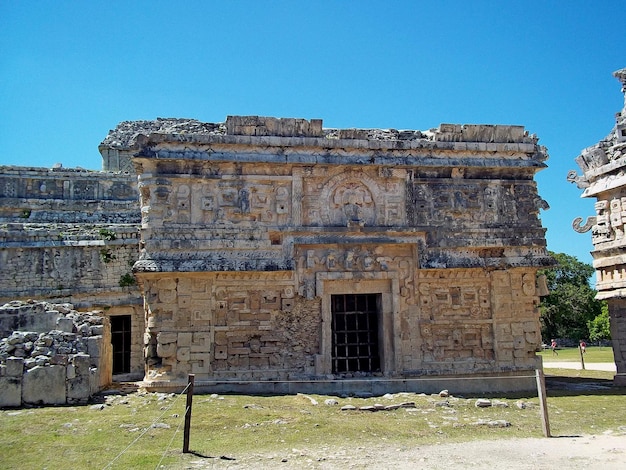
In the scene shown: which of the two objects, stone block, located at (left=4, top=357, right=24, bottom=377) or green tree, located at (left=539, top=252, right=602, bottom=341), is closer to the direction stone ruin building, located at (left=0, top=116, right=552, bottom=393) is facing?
the stone block

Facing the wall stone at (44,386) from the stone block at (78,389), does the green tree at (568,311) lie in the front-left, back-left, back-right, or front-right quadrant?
back-right

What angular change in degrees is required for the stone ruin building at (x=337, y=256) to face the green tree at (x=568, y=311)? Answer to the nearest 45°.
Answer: approximately 135° to its left

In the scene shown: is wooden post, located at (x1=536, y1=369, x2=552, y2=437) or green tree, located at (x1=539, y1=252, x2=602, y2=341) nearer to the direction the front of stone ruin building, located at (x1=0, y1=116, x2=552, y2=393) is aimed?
the wooden post

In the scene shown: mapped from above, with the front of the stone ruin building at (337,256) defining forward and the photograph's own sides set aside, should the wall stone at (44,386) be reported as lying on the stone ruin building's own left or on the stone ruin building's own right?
on the stone ruin building's own right

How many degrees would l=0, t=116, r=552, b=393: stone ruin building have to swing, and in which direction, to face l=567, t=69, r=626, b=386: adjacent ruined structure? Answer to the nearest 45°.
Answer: approximately 90° to its left

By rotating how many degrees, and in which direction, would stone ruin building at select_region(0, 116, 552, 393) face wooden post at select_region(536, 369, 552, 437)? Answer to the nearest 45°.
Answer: approximately 45° to its left

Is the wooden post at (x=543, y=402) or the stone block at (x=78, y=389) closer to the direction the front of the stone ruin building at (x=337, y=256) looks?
the wooden post

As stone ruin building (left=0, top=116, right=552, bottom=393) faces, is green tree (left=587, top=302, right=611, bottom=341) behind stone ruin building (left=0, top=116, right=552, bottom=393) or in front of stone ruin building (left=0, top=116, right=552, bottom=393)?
behind

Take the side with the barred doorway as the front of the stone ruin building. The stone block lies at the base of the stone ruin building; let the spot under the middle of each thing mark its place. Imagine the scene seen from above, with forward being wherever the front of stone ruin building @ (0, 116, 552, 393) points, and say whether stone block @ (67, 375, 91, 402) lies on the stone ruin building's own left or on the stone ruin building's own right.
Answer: on the stone ruin building's own right

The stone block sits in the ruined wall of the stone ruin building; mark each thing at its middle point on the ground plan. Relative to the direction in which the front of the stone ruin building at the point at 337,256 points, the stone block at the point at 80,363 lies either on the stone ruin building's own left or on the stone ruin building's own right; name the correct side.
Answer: on the stone ruin building's own right

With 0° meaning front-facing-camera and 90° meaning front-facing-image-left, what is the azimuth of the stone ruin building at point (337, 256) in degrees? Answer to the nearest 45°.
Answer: approximately 0°
